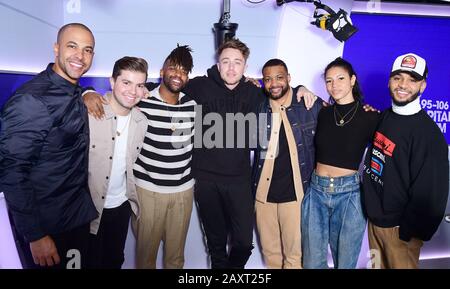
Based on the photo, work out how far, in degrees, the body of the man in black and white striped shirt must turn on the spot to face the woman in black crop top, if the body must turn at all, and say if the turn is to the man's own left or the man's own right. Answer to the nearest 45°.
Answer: approximately 90° to the man's own left

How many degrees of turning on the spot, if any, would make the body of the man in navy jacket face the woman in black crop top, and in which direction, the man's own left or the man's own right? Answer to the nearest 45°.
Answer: approximately 45° to the man's own left

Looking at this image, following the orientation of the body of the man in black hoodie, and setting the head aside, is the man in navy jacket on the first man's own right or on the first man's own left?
on the first man's own right

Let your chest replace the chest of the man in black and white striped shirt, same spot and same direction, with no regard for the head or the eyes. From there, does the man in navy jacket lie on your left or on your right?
on your right

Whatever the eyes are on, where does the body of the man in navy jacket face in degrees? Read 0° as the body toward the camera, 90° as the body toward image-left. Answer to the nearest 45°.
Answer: approximately 315°
